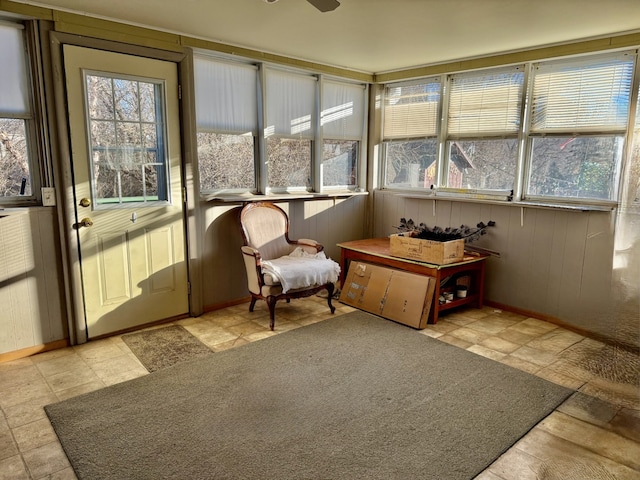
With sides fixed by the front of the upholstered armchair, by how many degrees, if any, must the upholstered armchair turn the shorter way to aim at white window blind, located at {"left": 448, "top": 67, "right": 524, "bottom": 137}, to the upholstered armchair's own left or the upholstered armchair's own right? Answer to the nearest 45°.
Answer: approximately 45° to the upholstered armchair's own left

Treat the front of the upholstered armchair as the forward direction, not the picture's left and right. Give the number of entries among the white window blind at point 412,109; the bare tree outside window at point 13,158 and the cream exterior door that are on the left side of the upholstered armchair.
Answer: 1

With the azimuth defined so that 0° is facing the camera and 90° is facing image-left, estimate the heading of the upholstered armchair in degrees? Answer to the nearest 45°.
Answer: approximately 315°

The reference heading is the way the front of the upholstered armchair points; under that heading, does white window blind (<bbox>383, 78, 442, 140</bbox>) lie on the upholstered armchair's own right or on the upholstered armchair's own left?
on the upholstered armchair's own left

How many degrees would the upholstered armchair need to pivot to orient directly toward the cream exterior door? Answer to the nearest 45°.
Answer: approximately 135° to its right

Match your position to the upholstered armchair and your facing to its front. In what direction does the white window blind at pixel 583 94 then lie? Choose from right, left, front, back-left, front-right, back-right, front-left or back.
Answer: front-left

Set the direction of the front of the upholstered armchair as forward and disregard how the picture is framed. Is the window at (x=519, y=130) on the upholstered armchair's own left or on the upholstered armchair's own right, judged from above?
on the upholstered armchair's own left

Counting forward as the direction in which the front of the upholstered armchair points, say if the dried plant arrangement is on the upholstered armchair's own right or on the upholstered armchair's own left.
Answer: on the upholstered armchair's own left

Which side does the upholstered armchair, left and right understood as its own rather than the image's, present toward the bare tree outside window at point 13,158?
right

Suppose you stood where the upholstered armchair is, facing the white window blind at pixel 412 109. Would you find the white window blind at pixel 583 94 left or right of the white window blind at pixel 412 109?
right
